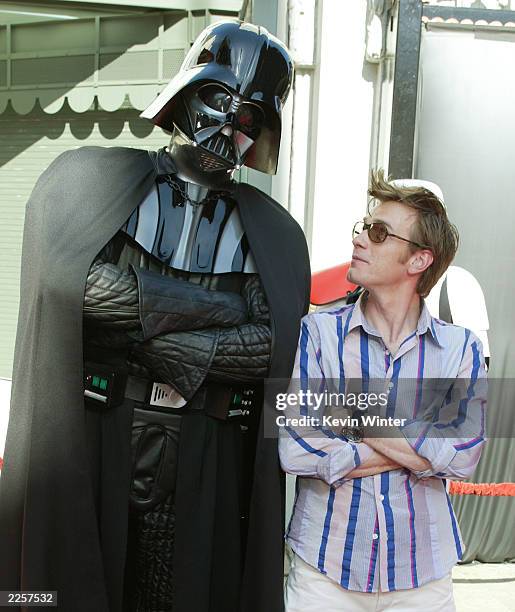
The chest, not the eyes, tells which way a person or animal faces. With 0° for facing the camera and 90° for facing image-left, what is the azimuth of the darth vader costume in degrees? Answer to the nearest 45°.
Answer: approximately 0°

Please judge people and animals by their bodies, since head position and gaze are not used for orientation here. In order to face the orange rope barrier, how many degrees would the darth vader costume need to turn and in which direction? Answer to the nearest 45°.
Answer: approximately 135° to its left

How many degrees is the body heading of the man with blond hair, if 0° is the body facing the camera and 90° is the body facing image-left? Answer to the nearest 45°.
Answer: approximately 0°

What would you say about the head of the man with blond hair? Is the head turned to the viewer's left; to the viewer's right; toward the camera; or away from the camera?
to the viewer's left

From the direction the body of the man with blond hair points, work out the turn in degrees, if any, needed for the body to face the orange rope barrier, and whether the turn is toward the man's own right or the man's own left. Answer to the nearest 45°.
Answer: approximately 180°

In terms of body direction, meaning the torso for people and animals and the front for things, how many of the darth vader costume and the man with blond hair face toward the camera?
2
